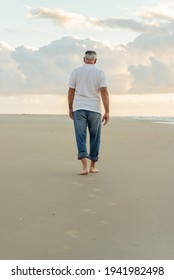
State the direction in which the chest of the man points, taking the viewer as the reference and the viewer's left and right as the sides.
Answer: facing away from the viewer
